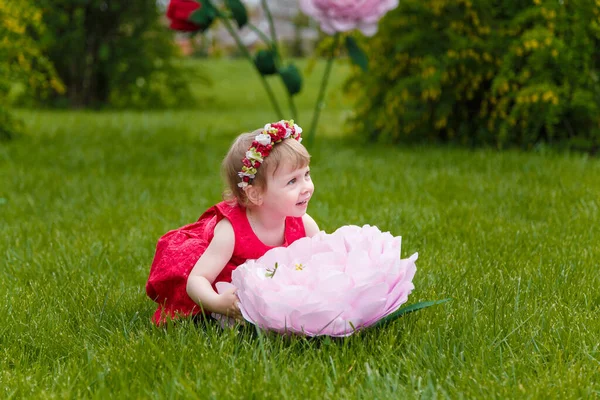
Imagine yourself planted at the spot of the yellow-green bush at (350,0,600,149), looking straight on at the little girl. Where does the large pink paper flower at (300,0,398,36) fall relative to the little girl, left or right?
right

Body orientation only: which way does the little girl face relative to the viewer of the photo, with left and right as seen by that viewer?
facing the viewer and to the right of the viewer

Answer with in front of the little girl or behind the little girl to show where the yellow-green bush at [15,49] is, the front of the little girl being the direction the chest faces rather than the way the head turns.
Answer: behind

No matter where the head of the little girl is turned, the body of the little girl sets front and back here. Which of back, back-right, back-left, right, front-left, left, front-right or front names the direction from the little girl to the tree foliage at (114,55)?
back-left

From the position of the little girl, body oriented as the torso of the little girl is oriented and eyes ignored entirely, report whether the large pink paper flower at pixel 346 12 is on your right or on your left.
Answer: on your left

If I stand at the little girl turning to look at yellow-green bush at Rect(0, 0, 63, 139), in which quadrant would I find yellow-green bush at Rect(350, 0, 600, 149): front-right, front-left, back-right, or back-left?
front-right

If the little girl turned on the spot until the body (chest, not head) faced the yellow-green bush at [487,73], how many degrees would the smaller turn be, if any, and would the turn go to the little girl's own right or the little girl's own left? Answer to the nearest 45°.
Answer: approximately 90° to the little girl's own left
